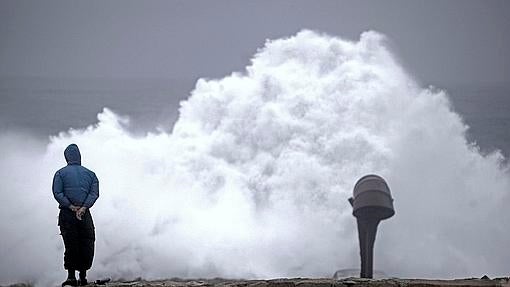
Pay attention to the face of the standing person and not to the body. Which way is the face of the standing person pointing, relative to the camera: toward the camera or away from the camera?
away from the camera

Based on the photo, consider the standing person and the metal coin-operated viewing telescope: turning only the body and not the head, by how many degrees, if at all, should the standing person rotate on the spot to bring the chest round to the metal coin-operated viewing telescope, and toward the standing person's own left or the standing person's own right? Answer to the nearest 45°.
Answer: approximately 45° to the standing person's own right

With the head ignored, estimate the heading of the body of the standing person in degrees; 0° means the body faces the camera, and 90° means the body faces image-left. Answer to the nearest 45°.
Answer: approximately 180°
